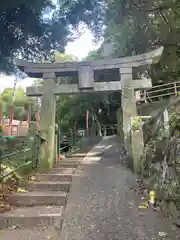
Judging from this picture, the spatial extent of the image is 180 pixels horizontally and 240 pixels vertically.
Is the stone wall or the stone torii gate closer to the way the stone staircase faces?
the stone wall

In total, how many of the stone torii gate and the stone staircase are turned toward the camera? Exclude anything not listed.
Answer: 2

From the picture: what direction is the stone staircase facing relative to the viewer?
toward the camera

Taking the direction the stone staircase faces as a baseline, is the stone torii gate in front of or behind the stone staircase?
behind

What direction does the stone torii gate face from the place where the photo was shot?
facing the viewer

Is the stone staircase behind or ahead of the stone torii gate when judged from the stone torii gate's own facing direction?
ahead

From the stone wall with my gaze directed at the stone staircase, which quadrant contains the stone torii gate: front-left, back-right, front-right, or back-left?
front-right

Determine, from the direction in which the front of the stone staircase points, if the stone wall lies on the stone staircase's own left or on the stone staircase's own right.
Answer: on the stone staircase's own left

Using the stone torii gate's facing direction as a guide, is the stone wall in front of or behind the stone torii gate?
in front
